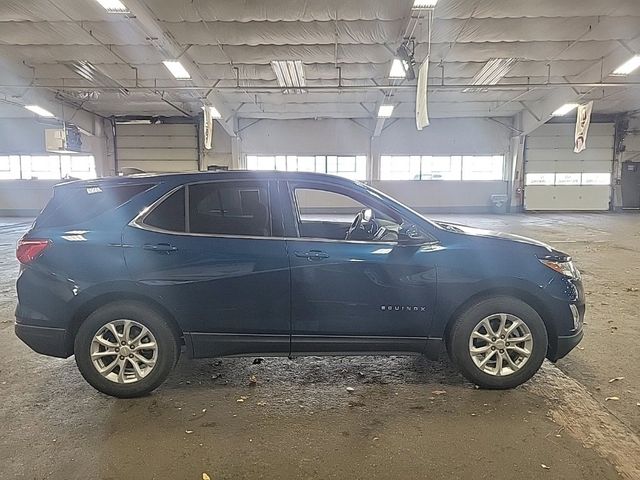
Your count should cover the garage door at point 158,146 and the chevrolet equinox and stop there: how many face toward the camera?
1

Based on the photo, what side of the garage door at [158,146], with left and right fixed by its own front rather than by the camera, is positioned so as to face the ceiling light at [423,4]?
front

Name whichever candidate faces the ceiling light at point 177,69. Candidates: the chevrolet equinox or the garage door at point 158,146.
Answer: the garage door

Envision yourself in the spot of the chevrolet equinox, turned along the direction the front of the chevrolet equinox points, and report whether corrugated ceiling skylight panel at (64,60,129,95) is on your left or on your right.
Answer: on your left

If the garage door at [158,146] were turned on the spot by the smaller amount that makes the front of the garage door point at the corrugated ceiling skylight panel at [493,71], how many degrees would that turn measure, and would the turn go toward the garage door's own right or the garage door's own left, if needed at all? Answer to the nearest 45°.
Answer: approximately 45° to the garage door's own left

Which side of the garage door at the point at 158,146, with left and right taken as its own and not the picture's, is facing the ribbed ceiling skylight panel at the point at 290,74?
front

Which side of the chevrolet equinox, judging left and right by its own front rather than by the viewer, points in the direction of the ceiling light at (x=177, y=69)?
left

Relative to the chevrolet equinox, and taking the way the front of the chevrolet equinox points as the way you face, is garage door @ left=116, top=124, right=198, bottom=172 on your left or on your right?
on your left

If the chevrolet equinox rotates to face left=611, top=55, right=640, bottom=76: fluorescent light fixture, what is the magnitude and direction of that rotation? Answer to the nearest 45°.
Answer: approximately 45° to its left

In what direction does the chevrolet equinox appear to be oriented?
to the viewer's right

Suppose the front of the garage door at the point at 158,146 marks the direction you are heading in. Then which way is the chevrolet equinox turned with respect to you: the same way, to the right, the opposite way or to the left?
to the left

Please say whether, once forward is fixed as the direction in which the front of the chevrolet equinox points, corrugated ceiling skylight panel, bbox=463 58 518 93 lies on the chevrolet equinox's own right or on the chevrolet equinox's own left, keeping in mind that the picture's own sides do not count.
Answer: on the chevrolet equinox's own left

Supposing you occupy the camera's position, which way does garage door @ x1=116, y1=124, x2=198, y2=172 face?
facing the viewer

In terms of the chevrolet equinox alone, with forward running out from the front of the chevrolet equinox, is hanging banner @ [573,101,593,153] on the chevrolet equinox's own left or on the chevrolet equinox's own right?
on the chevrolet equinox's own left

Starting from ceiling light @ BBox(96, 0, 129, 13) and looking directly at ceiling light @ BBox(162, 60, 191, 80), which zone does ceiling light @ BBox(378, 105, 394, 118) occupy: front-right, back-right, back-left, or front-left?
front-right

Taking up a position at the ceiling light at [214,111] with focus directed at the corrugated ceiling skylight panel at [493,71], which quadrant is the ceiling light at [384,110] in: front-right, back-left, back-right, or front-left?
front-left

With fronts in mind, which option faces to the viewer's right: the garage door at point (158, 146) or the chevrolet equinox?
the chevrolet equinox
